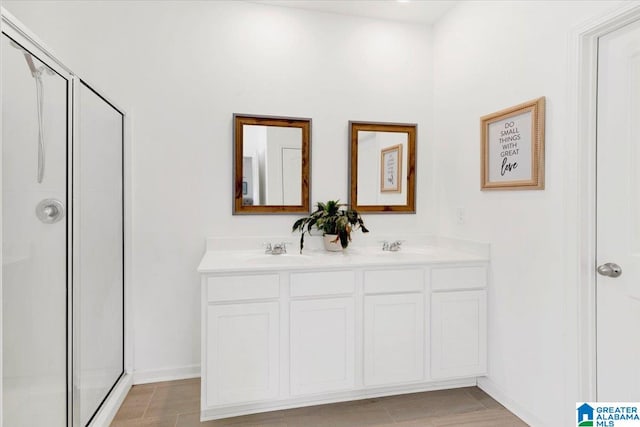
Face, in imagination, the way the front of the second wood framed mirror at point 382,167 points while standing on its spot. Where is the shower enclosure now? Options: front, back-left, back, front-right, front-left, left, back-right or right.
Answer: front-right

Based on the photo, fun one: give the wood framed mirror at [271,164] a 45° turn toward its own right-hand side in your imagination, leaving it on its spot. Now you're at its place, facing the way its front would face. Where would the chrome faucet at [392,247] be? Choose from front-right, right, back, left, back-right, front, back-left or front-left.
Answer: back-left

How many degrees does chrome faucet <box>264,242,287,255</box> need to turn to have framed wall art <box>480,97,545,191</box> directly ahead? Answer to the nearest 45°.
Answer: approximately 45° to its left

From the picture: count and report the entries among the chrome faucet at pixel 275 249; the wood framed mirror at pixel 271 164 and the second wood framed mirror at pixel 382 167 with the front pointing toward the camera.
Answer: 3

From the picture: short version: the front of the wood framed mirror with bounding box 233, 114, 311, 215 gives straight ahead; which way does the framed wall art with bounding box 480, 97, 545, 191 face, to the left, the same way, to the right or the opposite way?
to the right

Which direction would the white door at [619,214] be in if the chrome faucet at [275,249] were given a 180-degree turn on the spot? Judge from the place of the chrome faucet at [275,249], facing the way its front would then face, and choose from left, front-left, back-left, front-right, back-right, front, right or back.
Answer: back-right

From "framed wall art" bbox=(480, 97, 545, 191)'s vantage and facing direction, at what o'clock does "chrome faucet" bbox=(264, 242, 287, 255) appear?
The chrome faucet is roughly at 1 o'clock from the framed wall art.

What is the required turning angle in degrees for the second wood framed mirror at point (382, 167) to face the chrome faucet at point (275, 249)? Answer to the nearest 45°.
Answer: approximately 45° to its right

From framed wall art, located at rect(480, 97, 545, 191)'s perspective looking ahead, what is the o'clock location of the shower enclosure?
The shower enclosure is roughly at 12 o'clock from the framed wall art.

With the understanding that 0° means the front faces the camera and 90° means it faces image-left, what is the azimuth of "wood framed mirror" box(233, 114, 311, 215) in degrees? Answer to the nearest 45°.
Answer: approximately 0°

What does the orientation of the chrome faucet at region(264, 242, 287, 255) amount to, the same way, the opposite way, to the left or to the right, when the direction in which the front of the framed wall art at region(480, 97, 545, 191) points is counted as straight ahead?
to the left

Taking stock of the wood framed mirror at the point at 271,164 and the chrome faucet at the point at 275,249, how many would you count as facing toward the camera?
2

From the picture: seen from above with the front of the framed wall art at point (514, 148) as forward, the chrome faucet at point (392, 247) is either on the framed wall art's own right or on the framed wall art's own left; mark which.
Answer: on the framed wall art's own right

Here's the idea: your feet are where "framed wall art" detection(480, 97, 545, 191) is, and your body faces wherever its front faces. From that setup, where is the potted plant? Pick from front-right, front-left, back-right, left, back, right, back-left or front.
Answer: front-right
